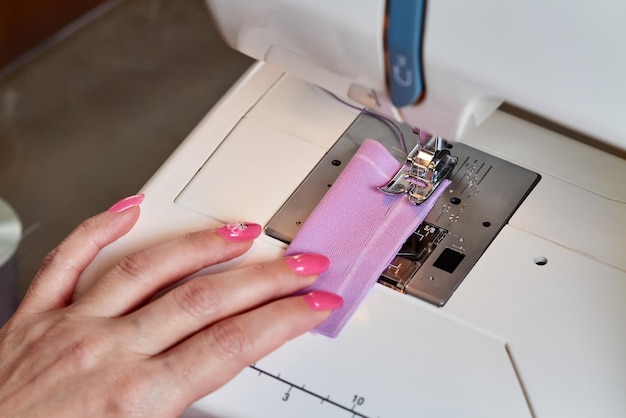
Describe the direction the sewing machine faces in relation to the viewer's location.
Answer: facing the viewer and to the left of the viewer
